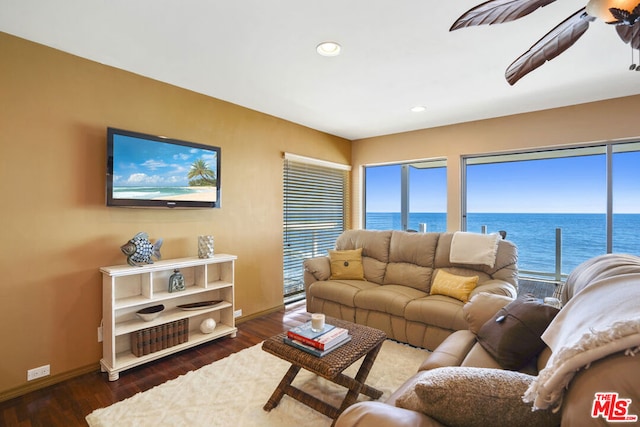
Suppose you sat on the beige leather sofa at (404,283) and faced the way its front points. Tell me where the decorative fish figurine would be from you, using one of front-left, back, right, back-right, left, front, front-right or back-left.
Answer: front

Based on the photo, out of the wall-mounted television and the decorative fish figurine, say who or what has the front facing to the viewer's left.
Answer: the decorative fish figurine

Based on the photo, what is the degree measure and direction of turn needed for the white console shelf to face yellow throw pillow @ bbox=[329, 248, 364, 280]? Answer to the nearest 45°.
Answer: approximately 45° to its left

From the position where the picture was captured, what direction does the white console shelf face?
facing the viewer and to the right of the viewer

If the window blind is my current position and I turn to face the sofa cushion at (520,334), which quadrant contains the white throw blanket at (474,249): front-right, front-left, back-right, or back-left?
front-left

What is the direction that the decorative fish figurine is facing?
to the viewer's left

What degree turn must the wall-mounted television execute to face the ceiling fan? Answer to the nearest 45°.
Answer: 0° — it already faces it

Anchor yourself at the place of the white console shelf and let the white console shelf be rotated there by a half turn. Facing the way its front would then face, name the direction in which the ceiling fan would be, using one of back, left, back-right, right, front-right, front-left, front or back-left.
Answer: back

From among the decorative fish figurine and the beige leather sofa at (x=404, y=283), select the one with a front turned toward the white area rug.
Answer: the beige leather sofa

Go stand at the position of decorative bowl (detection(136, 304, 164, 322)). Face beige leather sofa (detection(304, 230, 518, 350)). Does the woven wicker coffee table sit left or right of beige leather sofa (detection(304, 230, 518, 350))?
right

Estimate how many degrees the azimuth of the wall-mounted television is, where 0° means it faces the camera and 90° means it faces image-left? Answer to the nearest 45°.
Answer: approximately 315°

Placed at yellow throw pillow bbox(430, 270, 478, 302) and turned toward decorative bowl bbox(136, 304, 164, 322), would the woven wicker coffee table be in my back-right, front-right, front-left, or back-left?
front-left

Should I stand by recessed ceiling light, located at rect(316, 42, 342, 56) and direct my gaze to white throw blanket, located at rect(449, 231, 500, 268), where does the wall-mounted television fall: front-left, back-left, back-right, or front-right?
back-left

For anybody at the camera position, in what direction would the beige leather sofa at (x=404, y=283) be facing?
facing the viewer and to the left of the viewer

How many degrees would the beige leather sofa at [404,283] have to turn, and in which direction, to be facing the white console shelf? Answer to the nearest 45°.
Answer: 0° — it already faces it
